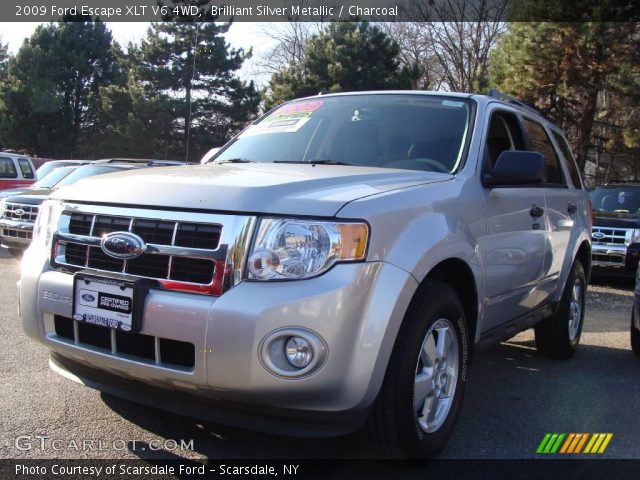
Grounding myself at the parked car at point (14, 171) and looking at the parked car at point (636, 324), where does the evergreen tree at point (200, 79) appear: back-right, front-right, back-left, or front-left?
back-left

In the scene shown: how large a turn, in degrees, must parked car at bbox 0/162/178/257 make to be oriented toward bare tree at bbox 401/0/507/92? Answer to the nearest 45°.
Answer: approximately 180°

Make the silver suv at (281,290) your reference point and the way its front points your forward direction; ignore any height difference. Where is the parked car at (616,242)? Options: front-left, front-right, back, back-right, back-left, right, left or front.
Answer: back

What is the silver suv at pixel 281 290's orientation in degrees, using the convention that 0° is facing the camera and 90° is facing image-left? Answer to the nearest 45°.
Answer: approximately 45°

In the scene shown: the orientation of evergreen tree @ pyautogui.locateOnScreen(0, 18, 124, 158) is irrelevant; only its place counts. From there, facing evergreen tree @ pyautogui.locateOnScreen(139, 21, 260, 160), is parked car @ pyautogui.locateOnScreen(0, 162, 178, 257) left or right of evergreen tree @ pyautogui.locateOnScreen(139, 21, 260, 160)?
right

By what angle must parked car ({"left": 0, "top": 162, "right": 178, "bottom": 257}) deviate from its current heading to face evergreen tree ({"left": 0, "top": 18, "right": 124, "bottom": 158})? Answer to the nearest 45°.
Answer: approximately 135° to its right

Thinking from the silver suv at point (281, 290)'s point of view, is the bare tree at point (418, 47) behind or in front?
behind
